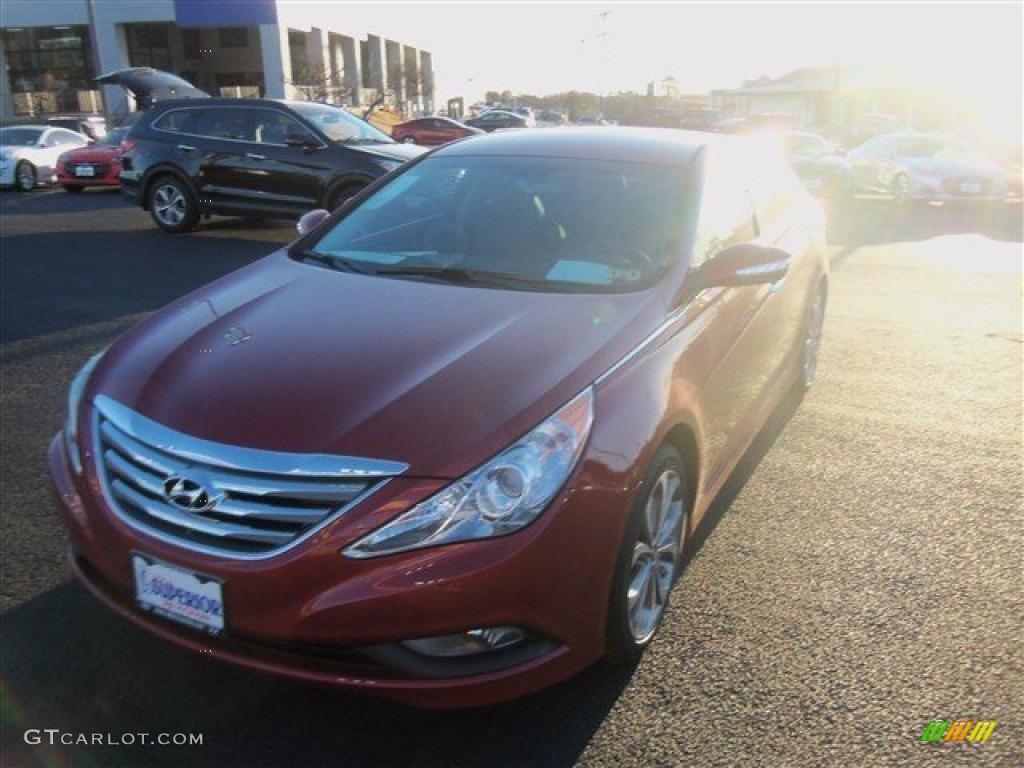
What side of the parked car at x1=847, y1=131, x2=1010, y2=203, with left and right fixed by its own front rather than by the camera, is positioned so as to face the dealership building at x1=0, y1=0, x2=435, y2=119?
back

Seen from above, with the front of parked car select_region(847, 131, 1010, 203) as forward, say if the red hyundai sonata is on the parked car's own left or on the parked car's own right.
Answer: on the parked car's own right

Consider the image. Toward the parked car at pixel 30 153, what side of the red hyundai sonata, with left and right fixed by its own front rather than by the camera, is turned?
right

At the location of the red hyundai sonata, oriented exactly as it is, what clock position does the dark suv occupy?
The dark suv is roughly at 4 o'clock from the red hyundai sonata.

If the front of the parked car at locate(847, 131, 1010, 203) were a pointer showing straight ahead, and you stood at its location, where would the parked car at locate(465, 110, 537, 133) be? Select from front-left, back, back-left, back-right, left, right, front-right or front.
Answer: back

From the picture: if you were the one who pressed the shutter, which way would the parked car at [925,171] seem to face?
facing the viewer and to the right of the viewer

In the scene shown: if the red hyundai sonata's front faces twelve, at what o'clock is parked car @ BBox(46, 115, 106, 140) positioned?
The parked car is roughly at 4 o'clock from the red hyundai sonata.

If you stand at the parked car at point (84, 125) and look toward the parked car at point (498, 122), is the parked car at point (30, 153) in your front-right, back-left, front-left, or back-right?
back-right

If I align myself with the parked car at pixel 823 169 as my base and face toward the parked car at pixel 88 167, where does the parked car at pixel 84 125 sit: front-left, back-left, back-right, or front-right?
front-right

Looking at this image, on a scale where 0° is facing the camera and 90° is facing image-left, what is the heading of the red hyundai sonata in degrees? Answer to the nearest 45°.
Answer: approximately 45°

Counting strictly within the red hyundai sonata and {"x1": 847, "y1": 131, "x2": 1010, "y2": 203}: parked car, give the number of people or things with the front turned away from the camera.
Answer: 0

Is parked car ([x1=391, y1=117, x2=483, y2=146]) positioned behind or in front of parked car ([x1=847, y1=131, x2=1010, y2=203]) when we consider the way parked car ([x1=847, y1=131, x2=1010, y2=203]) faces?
behind

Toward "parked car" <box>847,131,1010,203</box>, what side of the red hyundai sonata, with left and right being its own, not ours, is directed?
back
